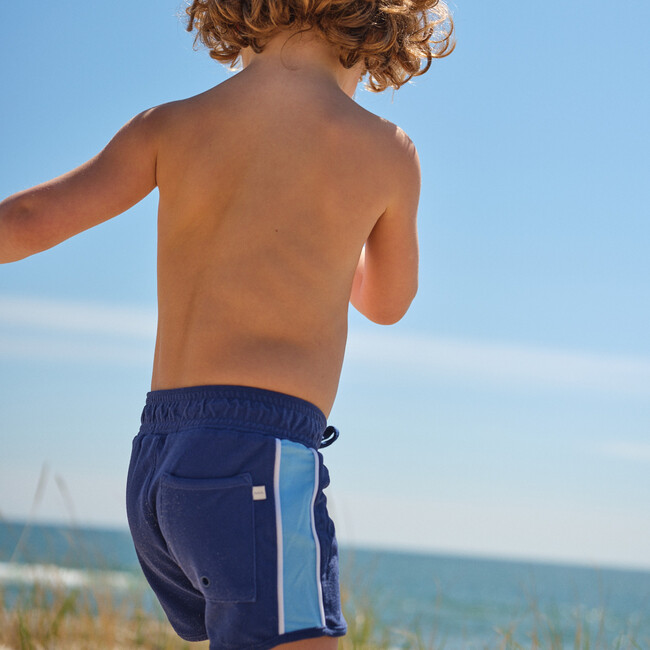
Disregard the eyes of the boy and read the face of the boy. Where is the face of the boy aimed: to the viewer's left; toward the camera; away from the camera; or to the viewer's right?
away from the camera

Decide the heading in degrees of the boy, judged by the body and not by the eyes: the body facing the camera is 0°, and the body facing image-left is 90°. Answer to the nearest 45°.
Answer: approximately 225°
